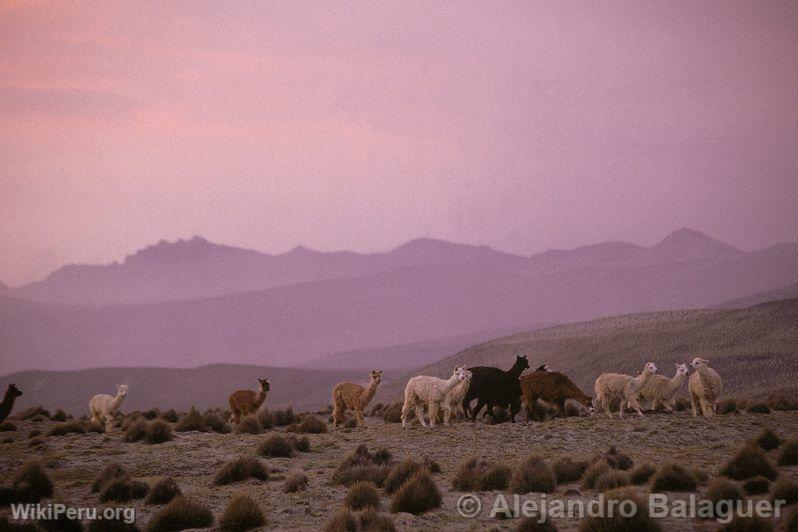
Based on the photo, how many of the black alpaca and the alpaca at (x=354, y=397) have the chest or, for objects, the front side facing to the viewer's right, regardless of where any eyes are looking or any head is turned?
2

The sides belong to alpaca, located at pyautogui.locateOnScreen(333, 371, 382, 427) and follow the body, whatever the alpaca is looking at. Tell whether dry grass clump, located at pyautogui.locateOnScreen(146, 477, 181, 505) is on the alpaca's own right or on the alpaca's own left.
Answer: on the alpaca's own right

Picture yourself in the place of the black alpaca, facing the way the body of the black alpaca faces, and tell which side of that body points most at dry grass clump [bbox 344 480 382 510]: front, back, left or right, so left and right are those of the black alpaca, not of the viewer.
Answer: right

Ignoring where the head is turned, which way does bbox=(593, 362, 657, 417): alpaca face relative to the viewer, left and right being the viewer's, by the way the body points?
facing to the right of the viewer

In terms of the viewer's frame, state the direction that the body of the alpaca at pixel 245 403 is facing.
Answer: to the viewer's right

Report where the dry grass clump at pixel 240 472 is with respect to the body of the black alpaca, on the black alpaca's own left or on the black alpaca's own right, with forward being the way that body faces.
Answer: on the black alpaca's own right

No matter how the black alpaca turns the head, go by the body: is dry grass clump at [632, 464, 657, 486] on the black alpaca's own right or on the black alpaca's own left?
on the black alpaca's own right

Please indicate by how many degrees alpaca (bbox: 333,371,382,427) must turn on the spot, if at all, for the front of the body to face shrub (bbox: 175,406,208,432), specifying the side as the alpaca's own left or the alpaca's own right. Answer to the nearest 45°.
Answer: approximately 180°

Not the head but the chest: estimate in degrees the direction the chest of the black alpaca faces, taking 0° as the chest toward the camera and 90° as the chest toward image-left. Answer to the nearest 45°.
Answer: approximately 270°
